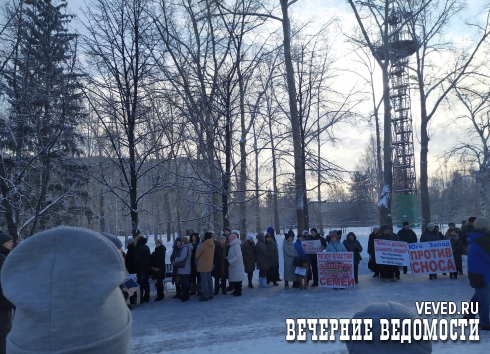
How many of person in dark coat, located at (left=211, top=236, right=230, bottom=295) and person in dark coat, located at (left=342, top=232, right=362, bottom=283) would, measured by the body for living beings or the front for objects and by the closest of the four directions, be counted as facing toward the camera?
2

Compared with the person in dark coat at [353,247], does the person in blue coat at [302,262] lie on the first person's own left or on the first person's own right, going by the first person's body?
on the first person's own right

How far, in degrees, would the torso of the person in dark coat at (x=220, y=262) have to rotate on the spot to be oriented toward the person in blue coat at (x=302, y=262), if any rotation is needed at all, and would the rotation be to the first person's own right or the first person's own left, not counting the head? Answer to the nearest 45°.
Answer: approximately 90° to the first person's own left

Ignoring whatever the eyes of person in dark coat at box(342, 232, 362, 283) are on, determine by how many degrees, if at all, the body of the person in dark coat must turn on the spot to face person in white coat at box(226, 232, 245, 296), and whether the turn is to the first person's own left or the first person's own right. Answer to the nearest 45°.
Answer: approximately 45° to the first person's own right

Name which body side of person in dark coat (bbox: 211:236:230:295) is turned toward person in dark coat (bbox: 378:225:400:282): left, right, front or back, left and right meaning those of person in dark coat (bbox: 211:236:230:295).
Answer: left

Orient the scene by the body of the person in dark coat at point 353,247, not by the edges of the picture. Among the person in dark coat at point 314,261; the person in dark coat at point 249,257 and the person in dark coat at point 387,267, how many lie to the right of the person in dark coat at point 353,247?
2

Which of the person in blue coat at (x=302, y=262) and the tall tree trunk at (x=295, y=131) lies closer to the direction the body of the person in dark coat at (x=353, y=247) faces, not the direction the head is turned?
the person in blue coat

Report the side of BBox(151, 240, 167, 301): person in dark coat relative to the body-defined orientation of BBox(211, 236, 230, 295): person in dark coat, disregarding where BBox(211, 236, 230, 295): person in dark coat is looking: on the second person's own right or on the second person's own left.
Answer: on the second person's own right

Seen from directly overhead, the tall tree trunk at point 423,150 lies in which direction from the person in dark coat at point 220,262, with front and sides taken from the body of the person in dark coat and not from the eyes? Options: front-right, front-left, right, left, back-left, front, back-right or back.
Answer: back-left

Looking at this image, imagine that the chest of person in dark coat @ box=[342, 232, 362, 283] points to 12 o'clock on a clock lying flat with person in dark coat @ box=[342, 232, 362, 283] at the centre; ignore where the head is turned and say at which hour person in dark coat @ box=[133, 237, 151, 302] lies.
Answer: person in dark coat @ box=[133, 237, 151, 302] is roughly at 2 o'clock from person in dark coat @ box=[342, 232, 362, 283].

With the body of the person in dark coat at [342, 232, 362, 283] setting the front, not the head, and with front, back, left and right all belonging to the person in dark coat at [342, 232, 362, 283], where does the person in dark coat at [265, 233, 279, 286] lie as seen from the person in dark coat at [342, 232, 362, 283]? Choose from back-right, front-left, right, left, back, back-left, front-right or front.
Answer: right
